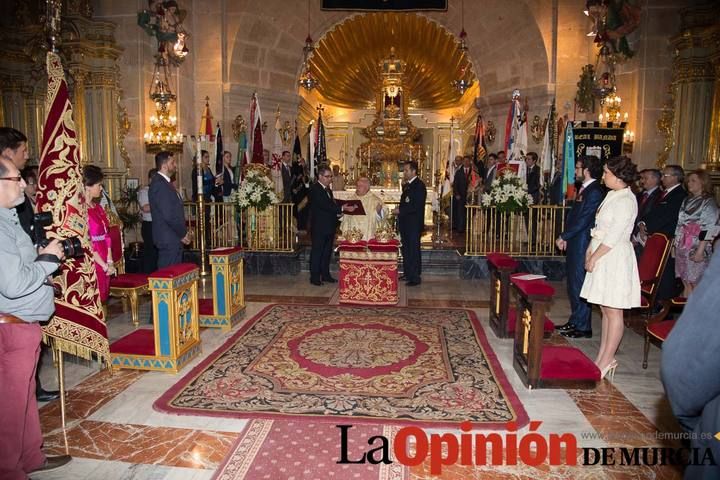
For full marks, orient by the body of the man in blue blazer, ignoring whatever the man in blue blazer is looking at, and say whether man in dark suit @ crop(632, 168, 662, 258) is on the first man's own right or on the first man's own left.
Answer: on the first man's own right

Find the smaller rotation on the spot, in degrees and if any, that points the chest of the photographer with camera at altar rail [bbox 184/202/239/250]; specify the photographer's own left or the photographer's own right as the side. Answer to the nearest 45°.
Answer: approximately 45° to the photographer's own left

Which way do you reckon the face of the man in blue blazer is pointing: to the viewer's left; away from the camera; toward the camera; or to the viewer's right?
to the viewer's left

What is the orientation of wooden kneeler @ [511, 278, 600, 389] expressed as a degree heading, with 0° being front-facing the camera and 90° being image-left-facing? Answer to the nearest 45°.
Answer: approximately 90°

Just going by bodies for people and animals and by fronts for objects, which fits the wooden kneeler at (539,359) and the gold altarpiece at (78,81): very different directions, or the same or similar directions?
very different directions

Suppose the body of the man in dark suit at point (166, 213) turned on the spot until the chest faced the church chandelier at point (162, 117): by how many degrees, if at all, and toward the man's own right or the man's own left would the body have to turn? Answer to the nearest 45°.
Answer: approximately 90° to the man's own left

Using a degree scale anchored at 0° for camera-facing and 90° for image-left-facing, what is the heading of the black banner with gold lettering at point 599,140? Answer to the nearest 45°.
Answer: approximately 0°

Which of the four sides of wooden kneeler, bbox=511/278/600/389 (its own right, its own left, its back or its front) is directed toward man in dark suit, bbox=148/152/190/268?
front

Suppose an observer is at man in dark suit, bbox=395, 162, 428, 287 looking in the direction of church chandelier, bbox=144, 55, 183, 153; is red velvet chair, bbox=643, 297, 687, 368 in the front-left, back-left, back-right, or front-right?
back-left

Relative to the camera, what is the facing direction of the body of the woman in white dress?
to the viewer's left

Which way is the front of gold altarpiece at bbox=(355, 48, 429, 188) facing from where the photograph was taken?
facing the viewer

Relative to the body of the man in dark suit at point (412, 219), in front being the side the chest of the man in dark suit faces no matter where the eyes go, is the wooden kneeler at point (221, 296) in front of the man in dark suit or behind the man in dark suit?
in front

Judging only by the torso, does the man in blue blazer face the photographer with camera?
no

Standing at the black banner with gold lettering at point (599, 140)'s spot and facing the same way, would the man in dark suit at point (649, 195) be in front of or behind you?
in front

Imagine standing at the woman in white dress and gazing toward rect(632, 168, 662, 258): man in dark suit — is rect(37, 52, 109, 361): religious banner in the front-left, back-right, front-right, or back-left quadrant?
back-left

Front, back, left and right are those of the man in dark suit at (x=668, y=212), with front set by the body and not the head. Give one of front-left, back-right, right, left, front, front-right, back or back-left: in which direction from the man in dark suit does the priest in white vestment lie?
front

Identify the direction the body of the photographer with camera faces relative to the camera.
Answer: to the viewer's right
